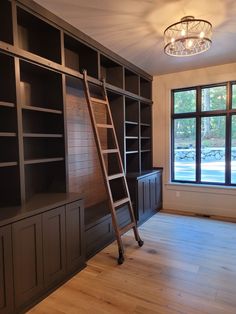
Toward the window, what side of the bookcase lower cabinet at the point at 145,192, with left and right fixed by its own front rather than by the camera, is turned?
front

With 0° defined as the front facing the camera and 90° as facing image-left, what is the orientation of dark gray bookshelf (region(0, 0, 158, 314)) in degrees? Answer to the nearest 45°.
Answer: approximately 315°

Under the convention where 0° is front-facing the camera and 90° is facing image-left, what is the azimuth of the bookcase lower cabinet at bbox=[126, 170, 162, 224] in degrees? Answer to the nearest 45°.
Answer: approximately 315°

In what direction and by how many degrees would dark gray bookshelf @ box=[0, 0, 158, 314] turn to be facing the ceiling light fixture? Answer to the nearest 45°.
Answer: approximately 45° to its left

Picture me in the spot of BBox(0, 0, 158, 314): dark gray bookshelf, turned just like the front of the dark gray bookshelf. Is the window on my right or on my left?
on my left
